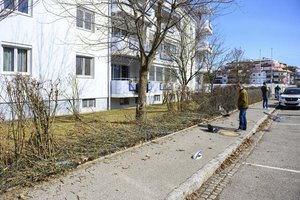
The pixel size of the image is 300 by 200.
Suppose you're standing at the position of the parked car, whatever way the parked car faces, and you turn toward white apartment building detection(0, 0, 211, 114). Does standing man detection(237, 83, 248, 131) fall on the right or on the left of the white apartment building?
left

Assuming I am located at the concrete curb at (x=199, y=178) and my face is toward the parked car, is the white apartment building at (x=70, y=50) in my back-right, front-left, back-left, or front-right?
front-left

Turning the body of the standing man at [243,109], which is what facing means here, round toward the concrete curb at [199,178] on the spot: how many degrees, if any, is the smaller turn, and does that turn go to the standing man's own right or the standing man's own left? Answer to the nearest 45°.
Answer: approximately 90° to the standing man's own left

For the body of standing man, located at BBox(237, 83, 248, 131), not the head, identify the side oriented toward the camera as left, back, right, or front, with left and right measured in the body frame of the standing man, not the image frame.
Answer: left

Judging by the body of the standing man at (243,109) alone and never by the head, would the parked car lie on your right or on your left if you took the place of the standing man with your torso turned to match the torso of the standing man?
on your right

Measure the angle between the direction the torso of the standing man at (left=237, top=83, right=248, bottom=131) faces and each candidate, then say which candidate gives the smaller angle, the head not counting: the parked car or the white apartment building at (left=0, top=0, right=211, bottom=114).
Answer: the white apartment building

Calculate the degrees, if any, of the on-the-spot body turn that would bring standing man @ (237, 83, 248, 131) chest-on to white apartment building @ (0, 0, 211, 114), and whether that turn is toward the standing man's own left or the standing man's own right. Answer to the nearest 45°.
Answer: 0° — they already face it
